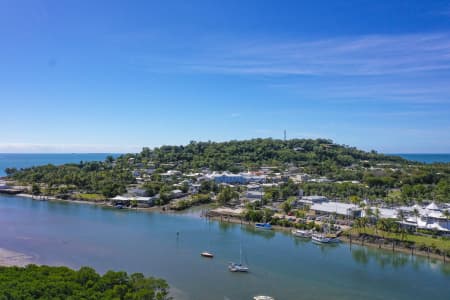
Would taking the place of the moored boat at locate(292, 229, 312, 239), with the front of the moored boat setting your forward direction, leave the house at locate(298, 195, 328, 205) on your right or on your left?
on your right

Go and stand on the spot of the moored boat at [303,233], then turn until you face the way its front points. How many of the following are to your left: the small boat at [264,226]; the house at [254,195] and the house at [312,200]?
0

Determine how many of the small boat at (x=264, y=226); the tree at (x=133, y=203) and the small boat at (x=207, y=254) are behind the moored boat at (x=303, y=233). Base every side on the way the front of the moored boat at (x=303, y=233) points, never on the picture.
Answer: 0

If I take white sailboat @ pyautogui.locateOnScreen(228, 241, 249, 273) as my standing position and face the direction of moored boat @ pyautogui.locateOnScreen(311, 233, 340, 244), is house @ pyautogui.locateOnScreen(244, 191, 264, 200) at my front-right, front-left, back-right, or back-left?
front-left

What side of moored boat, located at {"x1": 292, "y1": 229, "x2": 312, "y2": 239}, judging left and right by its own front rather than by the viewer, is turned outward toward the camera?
left

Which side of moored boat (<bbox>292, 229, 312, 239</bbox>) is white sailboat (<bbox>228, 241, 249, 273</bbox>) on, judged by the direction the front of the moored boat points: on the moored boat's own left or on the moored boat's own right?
on the moored boat's own left

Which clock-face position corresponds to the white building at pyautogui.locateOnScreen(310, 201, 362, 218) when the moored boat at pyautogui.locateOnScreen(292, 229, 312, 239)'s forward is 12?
The white building is roughly at 4 o'clock from the moored boat.

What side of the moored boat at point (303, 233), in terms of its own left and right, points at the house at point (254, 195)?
right

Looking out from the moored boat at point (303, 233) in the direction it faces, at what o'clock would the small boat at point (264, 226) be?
The small boat is roughly at 1 o'clock from the moored boat.

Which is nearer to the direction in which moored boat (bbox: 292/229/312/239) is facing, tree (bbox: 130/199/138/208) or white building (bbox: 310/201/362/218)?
the tree

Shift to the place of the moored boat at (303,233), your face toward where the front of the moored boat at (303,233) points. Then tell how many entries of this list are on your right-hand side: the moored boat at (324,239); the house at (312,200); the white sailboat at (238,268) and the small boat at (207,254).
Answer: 1

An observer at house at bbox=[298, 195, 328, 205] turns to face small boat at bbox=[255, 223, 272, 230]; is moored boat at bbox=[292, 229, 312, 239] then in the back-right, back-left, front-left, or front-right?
front-left
